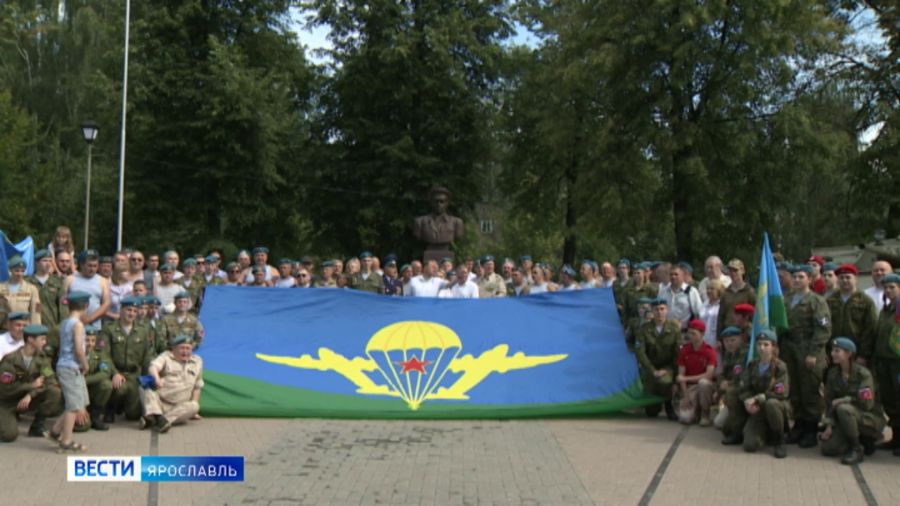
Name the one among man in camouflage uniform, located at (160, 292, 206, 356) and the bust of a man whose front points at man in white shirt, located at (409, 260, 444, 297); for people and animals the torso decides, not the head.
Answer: the bust of a man

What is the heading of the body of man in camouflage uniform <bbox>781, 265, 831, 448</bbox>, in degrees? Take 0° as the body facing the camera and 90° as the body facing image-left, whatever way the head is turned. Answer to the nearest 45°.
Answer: approximately 45°

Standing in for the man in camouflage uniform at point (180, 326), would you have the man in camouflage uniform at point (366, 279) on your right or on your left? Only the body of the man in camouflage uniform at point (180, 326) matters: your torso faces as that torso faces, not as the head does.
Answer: on your left

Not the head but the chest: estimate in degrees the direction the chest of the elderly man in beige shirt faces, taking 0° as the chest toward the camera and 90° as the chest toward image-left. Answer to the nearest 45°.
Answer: approximately 0°

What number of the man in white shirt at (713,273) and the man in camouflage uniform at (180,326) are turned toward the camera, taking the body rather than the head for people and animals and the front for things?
2

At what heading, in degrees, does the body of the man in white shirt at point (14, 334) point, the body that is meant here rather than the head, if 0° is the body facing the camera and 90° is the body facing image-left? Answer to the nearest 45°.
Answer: approximately 315°
